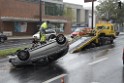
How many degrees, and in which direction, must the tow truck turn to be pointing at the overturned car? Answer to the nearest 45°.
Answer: approximately 135° to its right
